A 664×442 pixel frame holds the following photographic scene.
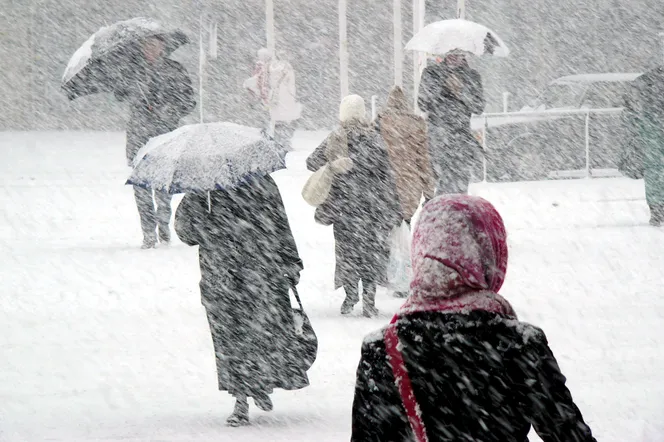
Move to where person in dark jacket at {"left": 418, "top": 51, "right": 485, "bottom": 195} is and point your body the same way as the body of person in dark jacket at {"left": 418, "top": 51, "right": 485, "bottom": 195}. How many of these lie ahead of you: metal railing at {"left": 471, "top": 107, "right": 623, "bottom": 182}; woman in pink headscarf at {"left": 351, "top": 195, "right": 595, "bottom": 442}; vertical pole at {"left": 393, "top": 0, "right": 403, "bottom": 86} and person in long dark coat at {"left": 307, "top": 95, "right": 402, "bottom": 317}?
2

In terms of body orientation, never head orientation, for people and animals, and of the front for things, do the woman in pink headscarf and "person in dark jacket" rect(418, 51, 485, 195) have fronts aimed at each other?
yes

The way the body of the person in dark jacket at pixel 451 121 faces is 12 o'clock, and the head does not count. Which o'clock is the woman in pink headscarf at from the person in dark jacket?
The woman in pink headscarf is roughly at 12 o'clock from the person in dark jacket.

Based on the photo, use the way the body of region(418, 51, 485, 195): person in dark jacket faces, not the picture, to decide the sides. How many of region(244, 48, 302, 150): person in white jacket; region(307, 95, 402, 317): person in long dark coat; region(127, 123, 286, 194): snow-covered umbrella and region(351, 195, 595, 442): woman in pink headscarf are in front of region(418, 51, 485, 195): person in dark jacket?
3

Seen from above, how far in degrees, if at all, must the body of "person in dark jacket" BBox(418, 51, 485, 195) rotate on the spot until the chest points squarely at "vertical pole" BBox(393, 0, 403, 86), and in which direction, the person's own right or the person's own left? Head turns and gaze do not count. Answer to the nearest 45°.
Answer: approximately 180°

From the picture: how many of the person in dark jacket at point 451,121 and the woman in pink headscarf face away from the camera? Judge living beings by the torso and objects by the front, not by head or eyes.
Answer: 1

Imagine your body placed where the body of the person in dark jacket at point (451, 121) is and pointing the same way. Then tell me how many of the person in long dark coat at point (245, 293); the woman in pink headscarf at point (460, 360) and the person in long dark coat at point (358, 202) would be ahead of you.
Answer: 3

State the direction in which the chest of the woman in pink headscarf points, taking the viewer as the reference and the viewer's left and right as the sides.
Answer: facing away from the viewer

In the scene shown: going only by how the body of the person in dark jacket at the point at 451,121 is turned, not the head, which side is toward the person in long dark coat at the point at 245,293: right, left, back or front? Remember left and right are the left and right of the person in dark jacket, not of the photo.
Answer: front

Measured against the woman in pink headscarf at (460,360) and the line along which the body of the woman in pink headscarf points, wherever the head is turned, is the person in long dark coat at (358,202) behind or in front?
in front

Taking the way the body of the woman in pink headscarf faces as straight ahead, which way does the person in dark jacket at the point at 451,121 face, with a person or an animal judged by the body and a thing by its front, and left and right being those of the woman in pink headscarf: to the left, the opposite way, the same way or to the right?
the opposite way

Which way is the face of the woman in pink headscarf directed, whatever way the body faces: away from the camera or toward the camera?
away from the camera

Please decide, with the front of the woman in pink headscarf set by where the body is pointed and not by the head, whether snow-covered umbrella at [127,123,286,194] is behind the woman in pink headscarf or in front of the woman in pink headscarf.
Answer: in front

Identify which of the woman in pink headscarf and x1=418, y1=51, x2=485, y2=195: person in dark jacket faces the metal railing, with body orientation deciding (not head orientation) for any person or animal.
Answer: the woman in pink headscarf

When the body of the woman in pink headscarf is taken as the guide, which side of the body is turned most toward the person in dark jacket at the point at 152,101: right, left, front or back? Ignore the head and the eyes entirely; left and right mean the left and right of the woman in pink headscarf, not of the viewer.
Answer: front
